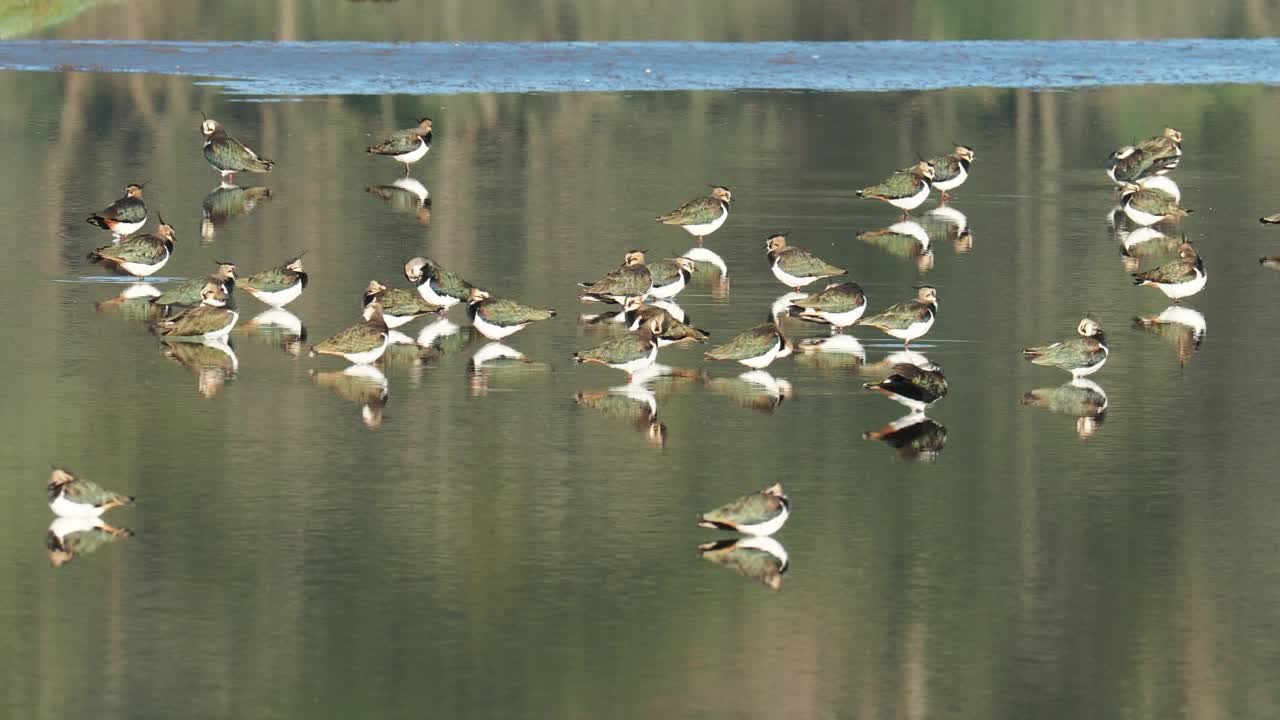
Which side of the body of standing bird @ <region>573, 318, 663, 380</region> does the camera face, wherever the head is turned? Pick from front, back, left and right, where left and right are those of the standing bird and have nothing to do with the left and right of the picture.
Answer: right

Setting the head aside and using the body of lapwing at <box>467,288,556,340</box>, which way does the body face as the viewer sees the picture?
to the viewer's left

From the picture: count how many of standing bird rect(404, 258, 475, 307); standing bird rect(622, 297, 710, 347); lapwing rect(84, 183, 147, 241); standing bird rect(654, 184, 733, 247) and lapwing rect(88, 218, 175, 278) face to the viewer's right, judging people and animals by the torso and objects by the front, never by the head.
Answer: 3

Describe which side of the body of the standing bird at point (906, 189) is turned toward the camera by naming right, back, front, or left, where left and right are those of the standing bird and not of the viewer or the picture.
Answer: right

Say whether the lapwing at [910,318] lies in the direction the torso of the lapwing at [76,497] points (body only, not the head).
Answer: no

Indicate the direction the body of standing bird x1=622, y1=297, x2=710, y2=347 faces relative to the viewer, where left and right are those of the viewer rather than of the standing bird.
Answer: facing to the left of the viewer

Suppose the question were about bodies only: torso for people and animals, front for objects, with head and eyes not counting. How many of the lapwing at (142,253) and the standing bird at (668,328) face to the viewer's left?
1

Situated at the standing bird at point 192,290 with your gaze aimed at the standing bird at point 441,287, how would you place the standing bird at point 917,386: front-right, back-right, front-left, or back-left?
front-right

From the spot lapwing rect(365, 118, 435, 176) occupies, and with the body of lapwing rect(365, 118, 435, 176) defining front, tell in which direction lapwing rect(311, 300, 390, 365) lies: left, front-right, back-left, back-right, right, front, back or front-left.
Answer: right

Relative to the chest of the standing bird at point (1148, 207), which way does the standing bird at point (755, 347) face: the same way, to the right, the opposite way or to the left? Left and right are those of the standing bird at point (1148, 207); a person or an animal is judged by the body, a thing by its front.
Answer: the opposite way

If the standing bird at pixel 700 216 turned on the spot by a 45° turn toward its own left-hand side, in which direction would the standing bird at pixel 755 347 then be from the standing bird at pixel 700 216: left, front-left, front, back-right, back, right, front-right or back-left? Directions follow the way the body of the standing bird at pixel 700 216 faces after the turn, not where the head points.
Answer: back-right

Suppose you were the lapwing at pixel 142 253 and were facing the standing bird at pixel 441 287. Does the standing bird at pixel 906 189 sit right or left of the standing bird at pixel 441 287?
left

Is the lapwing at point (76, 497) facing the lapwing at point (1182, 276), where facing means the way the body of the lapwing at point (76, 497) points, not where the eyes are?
no

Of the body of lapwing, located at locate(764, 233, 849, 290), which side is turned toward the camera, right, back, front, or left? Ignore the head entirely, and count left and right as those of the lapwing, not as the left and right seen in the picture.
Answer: left

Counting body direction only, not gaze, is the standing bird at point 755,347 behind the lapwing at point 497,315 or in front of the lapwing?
behind

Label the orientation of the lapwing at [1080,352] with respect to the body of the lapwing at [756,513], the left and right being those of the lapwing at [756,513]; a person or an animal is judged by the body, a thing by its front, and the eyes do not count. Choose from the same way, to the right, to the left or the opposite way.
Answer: the same way

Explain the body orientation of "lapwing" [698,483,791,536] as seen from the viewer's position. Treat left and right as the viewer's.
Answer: facing to the right of the viewer

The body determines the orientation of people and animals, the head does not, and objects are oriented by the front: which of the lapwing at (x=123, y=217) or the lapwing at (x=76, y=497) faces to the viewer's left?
the lapwing at (x=76, y=497)

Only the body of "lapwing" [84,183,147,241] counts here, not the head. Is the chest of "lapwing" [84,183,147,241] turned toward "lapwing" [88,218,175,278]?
no
